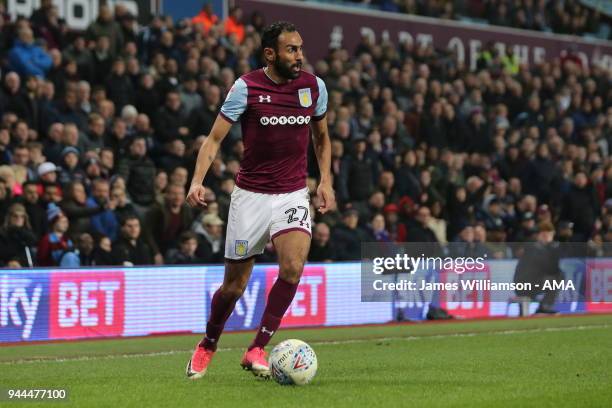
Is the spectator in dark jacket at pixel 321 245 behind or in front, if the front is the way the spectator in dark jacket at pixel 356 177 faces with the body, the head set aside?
in front

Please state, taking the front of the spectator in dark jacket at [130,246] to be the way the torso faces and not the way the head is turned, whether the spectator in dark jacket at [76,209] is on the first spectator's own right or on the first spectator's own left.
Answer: on the first spectator's own right

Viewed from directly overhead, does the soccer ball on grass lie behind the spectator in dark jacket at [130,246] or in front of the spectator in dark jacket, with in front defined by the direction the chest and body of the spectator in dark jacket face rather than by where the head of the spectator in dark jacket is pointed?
in front

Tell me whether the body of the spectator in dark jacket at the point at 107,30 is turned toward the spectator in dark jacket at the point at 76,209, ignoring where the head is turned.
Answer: yes

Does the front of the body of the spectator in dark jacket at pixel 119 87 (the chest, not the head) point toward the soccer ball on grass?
yes

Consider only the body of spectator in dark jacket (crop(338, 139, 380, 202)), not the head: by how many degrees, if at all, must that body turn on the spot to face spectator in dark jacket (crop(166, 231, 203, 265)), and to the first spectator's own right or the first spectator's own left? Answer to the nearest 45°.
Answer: approximately 45° to the first spectator's own right

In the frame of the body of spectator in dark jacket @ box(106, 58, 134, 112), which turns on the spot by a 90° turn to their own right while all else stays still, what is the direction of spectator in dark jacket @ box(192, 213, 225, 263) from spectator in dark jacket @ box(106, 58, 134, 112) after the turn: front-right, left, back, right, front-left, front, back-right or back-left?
back-left
